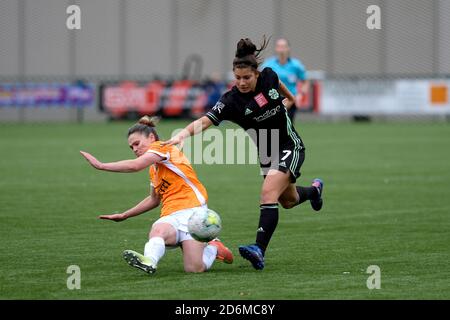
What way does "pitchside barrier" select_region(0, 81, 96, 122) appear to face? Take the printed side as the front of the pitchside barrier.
toward the camera

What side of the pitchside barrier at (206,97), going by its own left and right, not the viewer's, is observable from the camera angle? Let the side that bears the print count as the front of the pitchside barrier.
front

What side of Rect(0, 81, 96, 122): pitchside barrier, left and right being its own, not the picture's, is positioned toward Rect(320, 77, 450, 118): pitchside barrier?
left

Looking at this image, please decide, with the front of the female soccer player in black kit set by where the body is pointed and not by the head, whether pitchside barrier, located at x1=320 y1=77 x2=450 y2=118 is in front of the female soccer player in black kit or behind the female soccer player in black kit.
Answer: behind

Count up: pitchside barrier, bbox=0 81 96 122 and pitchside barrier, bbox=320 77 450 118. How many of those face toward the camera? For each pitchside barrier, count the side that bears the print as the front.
2

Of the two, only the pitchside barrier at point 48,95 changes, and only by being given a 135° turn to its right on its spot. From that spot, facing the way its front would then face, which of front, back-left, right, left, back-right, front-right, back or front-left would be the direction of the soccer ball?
back-left

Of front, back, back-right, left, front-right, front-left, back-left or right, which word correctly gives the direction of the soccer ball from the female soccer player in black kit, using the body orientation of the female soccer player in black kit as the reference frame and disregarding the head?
front

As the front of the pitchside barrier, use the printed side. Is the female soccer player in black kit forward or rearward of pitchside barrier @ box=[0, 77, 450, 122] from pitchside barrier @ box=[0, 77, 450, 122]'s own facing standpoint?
forward

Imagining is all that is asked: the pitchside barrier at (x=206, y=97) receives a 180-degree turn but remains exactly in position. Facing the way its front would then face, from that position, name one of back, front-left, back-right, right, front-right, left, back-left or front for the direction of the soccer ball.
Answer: back

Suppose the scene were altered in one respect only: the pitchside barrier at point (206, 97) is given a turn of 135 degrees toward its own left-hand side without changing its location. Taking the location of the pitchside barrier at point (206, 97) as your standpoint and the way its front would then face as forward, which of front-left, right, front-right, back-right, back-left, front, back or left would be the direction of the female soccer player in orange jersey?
back-right

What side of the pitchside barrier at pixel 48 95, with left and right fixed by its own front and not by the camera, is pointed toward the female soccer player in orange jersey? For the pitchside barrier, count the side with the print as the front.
front

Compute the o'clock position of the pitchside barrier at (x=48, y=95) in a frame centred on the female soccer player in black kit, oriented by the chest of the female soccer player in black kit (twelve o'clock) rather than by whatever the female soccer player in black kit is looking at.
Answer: The pitchside barrier is roughly at 4 o'clock from the female soccer player in black kit.

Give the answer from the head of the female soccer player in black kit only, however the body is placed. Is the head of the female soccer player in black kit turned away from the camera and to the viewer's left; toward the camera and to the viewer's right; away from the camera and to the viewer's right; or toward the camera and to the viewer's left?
toward the camera and to the viewer's left
